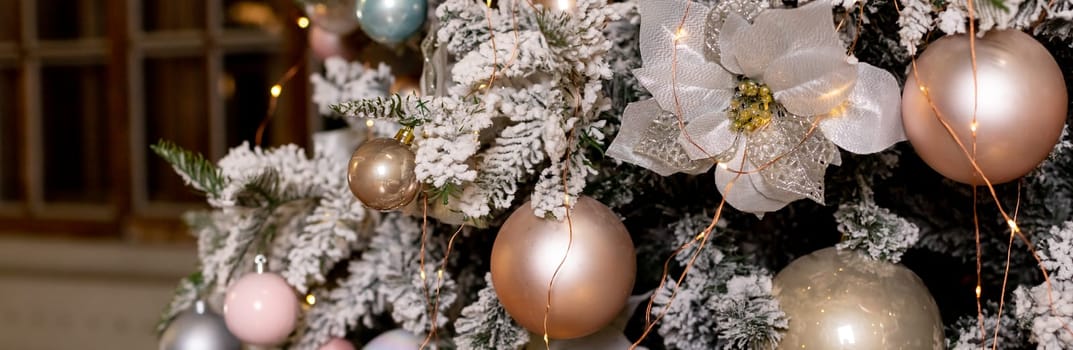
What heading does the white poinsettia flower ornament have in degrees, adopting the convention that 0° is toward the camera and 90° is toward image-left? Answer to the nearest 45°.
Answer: approximately 0°
